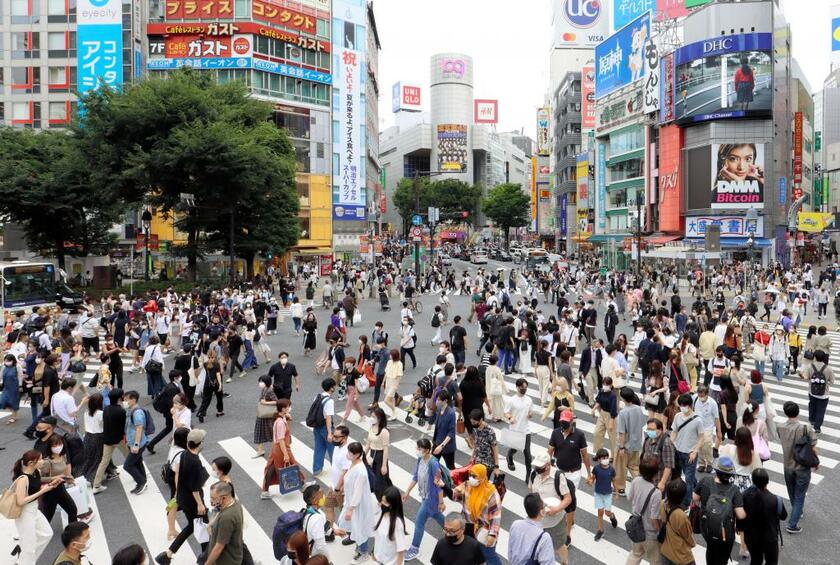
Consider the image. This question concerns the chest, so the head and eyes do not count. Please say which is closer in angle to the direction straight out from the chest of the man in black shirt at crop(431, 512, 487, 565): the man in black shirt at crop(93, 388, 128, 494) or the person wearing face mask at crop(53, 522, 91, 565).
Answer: the person wearing face mask

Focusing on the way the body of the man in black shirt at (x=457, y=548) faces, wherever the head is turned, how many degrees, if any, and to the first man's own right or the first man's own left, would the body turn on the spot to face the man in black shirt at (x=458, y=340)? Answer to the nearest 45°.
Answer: approximately 180°

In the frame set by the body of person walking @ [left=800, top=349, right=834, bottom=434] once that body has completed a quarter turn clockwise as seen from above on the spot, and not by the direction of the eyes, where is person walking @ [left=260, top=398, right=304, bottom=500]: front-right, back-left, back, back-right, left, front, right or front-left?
back-right

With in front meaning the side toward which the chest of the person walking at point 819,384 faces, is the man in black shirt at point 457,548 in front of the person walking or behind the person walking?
behind

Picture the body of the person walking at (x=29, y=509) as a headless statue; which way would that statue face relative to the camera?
to the viewer's right

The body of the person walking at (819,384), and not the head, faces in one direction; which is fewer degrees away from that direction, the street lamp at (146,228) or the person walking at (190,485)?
the street lamp
